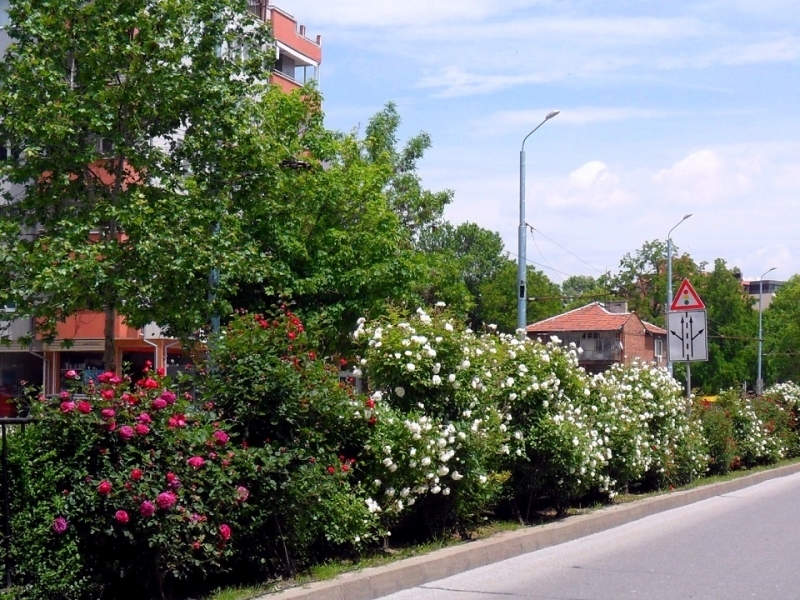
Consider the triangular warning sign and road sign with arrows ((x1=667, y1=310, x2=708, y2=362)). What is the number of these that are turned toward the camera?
2

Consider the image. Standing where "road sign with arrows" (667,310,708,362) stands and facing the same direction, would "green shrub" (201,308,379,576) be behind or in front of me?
in front

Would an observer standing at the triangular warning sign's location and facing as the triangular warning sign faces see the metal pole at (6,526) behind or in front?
in front

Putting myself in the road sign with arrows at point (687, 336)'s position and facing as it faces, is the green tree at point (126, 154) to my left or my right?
on my right

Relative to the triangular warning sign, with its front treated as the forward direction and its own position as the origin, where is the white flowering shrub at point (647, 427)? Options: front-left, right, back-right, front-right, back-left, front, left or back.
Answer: front

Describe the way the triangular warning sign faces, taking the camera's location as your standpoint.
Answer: facing the viewer

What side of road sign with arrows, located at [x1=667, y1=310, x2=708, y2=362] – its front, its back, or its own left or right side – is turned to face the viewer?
front

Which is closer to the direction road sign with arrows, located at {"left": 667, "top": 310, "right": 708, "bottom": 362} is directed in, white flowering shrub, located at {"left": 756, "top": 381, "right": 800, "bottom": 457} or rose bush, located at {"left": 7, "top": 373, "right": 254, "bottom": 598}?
the rose bush

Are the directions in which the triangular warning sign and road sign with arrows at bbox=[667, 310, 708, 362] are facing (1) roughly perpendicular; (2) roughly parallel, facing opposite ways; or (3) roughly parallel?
roughly parallel

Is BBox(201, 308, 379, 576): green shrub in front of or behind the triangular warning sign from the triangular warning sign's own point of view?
in front

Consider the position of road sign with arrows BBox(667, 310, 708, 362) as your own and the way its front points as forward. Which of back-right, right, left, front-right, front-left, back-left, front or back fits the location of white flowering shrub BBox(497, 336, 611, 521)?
front

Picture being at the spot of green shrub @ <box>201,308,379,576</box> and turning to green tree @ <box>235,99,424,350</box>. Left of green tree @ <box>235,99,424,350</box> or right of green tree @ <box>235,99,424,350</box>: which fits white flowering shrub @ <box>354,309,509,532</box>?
right

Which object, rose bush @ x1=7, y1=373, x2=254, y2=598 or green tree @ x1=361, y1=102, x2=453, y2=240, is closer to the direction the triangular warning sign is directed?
the rose bush
